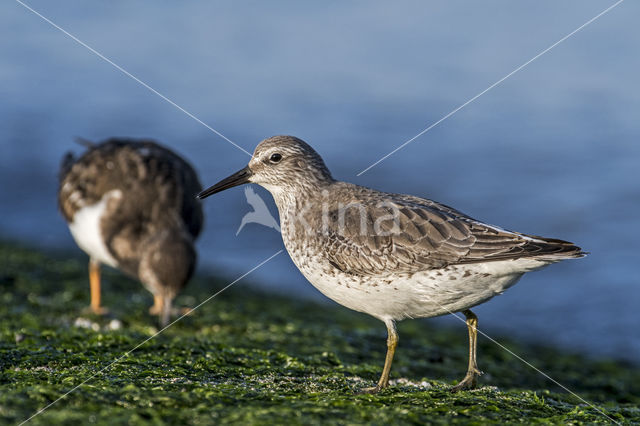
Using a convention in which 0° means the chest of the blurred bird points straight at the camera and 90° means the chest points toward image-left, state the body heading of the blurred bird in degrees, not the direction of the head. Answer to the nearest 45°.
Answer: approximately 315°

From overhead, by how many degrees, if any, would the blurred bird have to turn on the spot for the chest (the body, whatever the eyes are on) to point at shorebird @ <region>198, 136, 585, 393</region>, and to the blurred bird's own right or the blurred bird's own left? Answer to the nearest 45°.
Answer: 0° — it already faces it

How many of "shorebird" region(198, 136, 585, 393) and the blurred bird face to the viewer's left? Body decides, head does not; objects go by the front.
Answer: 1

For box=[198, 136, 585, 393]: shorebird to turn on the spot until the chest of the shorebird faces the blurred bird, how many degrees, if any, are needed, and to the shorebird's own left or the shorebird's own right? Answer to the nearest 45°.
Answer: approximately 45° to the shorebird's own right

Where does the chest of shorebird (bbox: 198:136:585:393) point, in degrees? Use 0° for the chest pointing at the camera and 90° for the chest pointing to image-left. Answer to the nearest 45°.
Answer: approximately 90°

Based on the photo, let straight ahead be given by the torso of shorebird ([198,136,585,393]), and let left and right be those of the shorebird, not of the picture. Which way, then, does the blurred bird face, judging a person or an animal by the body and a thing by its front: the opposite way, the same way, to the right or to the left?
the opposite way

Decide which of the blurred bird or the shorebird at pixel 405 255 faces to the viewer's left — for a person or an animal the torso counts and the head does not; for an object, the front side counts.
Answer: the shorebird
